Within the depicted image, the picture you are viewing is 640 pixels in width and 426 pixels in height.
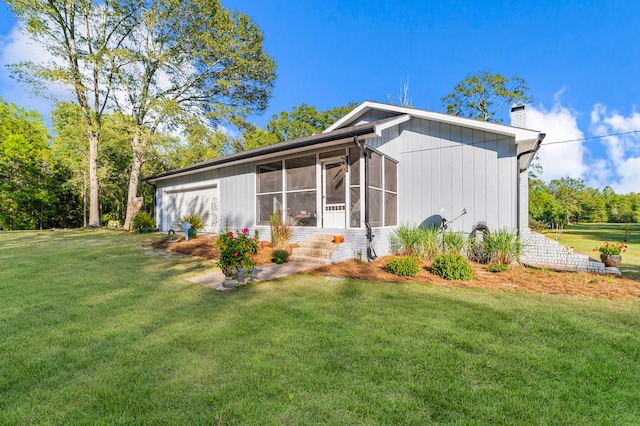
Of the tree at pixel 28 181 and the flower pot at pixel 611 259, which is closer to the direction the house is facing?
the tree

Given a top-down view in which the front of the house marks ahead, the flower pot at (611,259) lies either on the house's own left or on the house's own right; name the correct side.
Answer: on the house's own left

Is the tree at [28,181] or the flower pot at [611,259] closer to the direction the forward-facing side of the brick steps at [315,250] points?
the tree

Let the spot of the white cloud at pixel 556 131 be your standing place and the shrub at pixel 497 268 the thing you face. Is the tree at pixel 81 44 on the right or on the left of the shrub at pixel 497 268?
right

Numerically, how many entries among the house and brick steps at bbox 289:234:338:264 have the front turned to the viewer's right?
0

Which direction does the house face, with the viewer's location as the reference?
facing the viewer and to the left of the viewer

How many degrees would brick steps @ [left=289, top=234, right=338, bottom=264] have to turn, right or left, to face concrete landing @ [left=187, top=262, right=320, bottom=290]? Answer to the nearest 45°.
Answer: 0° — it already faces it

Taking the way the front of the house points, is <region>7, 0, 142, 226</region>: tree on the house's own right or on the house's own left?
on the house's own right

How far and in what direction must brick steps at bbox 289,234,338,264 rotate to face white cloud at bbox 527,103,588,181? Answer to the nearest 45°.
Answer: approximately 180°

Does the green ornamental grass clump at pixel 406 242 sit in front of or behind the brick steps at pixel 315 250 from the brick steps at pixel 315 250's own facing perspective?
behind

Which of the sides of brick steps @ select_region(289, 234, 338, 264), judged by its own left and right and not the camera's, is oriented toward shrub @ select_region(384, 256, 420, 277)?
left

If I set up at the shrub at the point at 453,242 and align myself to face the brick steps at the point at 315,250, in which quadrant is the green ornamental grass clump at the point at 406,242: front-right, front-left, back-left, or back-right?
front-right

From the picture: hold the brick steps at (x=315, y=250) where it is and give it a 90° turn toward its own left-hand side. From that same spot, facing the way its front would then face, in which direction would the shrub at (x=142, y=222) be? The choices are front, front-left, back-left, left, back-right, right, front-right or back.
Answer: back

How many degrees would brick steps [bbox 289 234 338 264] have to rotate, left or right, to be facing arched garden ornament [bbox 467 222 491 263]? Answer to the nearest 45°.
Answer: approximately 135° to its left

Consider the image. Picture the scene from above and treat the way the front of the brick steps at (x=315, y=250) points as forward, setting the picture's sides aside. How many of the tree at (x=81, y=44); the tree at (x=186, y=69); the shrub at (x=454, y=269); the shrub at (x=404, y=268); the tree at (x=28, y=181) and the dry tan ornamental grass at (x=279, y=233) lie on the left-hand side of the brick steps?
2
